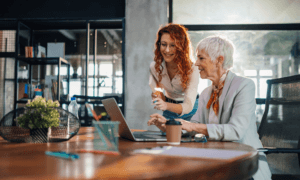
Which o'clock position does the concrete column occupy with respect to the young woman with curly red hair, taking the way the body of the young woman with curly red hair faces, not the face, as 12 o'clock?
The concrete column is roughly at 4 o'clock from the young woman with curly red hair.

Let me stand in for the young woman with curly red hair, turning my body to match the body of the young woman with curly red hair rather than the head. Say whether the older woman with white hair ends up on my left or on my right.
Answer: on my left

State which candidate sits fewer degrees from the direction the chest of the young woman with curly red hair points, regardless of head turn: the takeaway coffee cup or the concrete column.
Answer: the takeaway coffee cup

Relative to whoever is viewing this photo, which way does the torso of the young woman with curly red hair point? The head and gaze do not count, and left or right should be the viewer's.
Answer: facing the viewer and to the left of the viewer

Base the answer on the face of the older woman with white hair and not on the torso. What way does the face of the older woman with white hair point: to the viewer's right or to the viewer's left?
to the viewer's left

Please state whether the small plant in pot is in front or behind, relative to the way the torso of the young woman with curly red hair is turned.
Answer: in front

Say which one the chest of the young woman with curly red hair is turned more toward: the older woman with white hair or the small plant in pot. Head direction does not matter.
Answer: the small plant in pot

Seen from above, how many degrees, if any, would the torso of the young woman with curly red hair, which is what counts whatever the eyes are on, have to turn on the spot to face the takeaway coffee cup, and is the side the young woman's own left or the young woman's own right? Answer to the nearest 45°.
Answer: approximately 45° to the young woman's own left

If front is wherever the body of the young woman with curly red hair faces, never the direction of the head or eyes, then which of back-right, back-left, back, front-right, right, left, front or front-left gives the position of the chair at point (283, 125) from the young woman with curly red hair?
left

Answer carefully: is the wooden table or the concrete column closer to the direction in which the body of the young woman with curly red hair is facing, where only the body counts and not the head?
the wooden table

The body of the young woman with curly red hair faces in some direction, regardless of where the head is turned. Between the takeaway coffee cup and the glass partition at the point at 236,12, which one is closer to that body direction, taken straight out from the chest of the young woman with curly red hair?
the takeaway coffee cup

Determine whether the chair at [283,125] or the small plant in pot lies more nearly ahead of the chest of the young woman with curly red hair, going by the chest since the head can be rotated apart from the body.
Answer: the small plant in pot
